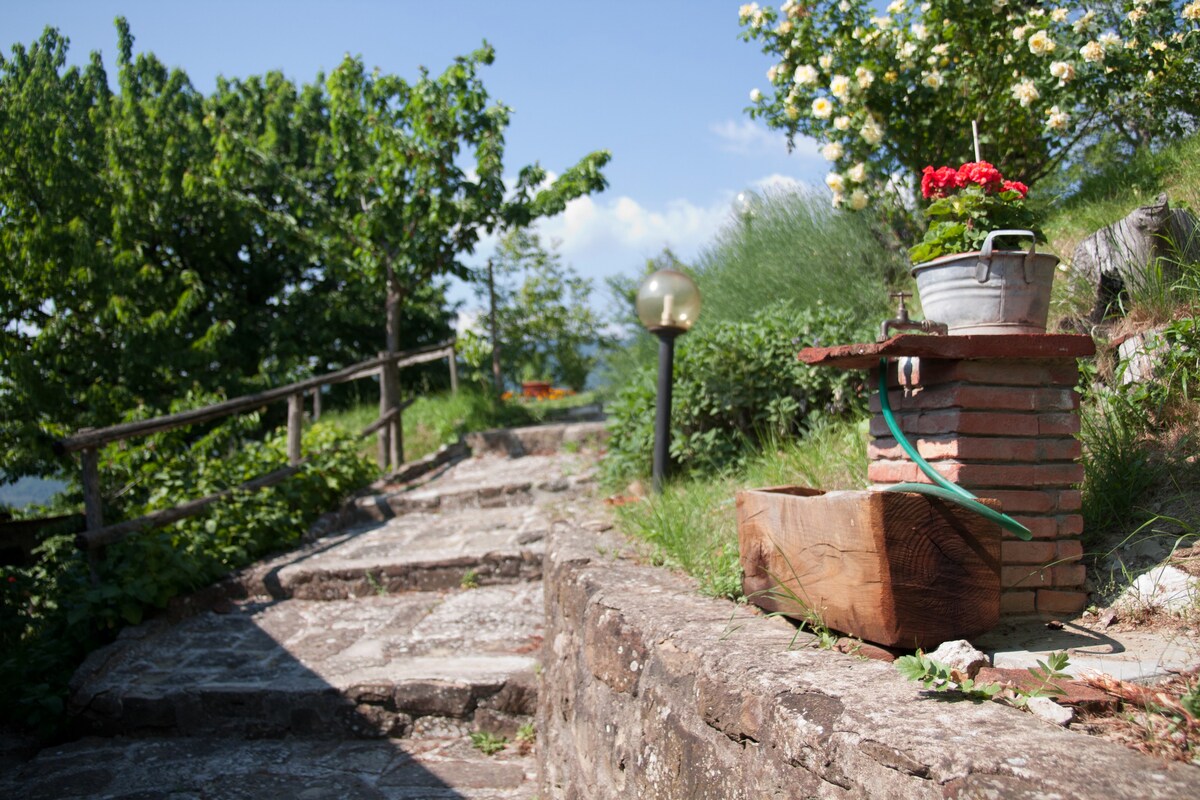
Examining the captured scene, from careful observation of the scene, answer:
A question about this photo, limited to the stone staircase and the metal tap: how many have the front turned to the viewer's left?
1

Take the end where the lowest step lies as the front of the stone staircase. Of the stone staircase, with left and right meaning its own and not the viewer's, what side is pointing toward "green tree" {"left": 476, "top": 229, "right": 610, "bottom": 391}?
back

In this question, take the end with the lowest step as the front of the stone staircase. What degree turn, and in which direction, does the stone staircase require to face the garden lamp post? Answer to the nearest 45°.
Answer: approximately 90° to its left

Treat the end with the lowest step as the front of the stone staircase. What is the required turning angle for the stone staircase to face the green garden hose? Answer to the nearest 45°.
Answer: approximately 45° to its left

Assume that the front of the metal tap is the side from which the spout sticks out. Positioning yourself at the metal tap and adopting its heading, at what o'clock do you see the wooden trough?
The wooden trough is roughly at 9 o'clock from the metal tap.

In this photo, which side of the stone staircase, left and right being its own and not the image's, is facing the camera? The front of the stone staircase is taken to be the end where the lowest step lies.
front

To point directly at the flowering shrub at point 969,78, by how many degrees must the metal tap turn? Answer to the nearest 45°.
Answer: approximately 90° to its right

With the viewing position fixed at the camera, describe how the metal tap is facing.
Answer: facing to the left of the viewer

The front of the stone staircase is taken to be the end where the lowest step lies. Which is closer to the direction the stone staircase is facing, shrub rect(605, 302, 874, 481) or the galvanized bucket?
the galvanized bucket

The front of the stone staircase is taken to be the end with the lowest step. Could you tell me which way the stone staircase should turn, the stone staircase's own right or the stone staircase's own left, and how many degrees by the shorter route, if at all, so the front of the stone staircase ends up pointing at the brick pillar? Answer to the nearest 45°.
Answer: approximately 45° to the stone staircase's own left

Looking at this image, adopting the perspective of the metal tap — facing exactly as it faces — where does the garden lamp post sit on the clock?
The garden lamp post is roughly at 2 o'clock from the metal tap.

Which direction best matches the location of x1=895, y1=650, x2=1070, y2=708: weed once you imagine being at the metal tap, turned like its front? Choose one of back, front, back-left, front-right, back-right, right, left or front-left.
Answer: left
